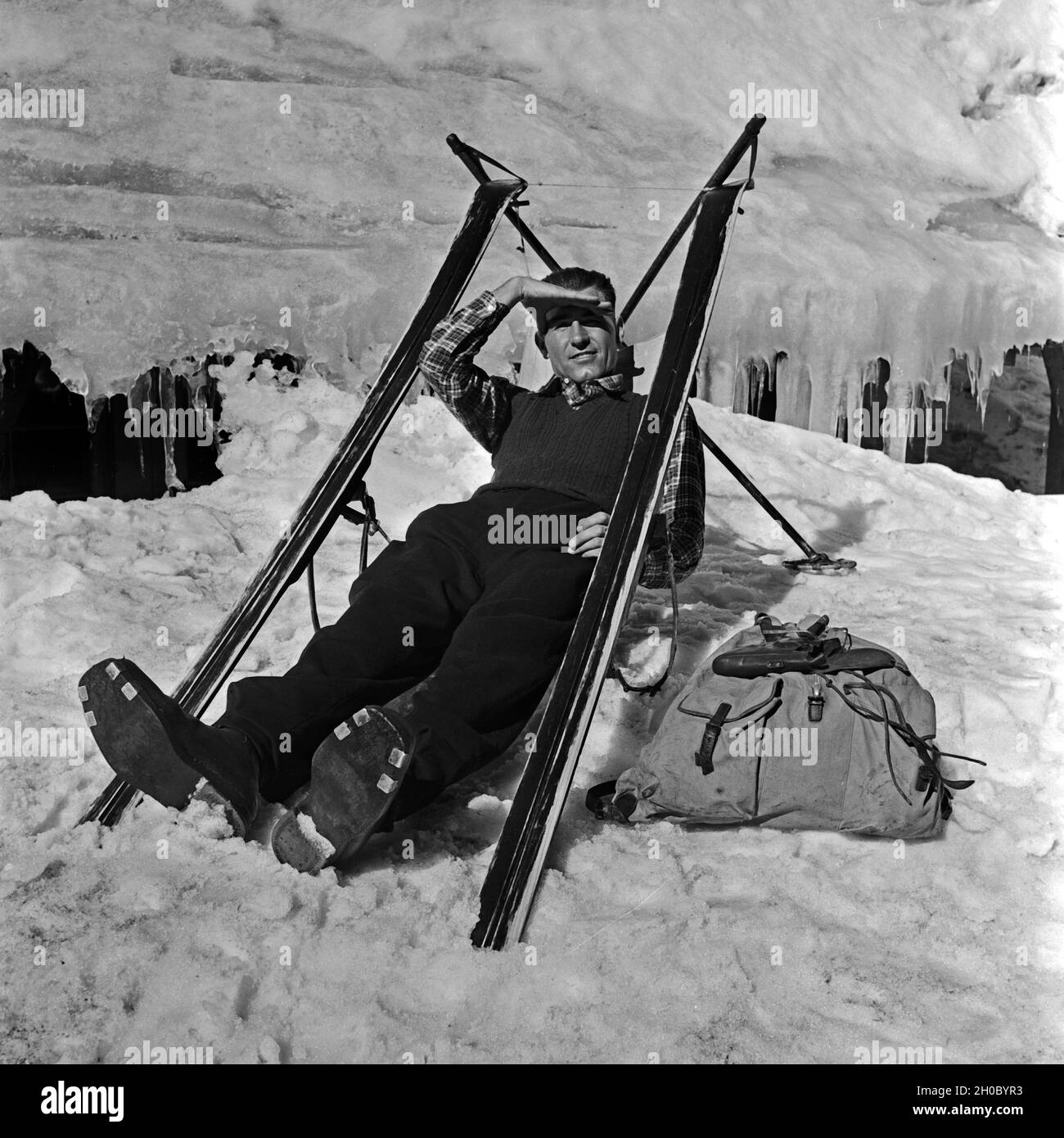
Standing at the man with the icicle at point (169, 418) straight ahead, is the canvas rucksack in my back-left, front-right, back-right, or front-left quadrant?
back-right

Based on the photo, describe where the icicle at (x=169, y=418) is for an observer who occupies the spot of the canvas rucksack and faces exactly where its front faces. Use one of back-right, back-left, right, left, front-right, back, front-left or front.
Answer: back-right

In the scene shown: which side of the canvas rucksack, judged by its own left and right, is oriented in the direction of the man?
right

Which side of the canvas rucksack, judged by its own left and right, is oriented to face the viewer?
front
